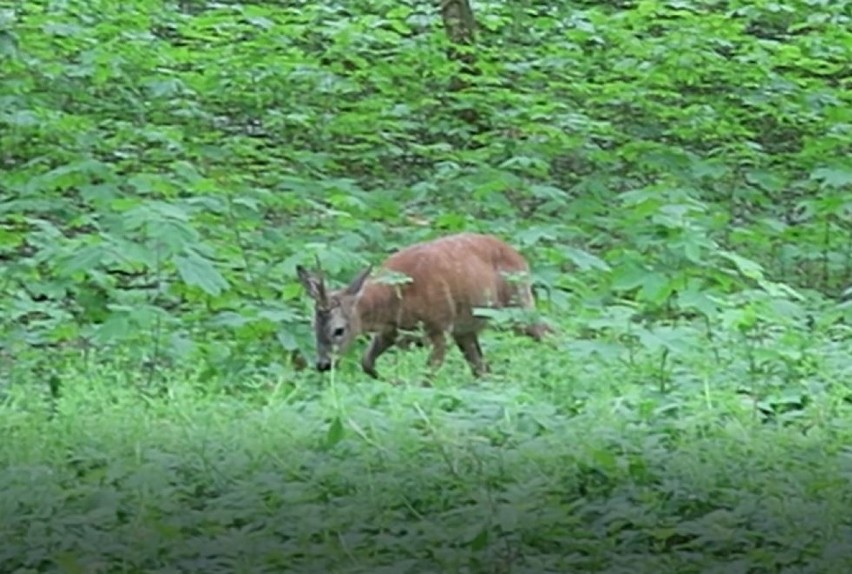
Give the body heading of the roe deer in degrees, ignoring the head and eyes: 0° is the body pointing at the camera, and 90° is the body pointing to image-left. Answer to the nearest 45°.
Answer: approximately 90°
